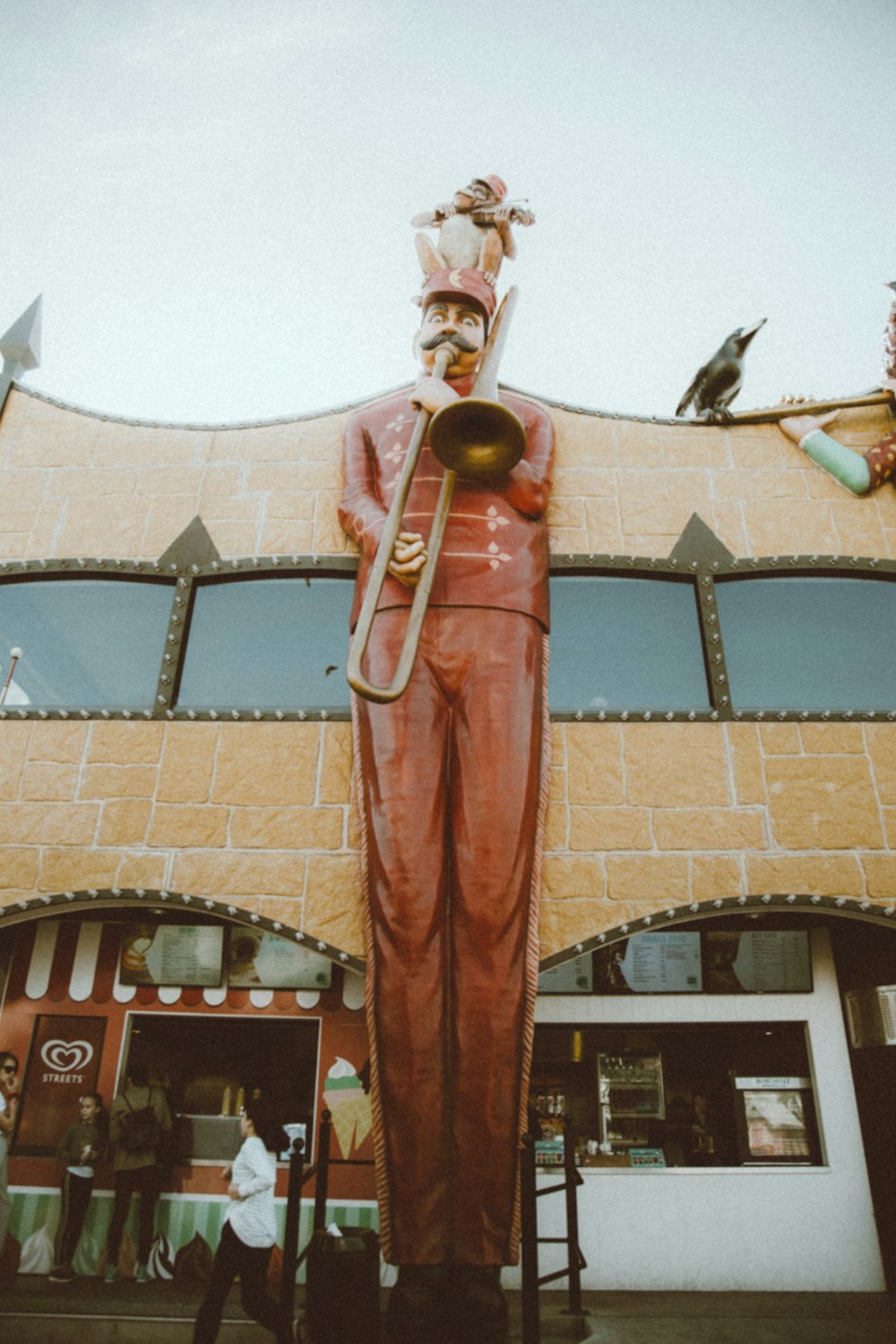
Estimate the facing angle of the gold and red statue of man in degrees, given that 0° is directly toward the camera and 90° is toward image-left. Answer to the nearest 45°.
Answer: approximately 0°

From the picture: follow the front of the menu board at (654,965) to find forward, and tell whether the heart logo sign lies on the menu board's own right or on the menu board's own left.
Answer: on the menu board's own right

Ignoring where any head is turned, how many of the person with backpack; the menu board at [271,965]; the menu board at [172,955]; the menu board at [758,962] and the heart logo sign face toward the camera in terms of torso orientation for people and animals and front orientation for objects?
4

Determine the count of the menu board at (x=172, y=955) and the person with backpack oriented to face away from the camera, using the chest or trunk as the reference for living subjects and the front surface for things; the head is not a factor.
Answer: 1

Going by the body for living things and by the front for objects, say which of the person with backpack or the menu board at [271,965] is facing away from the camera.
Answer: the person with backpack

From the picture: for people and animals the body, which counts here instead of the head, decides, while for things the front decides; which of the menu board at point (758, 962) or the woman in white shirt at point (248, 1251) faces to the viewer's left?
the woman in white shirt

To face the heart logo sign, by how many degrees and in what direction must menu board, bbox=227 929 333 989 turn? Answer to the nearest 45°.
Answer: approximately 90° to its right

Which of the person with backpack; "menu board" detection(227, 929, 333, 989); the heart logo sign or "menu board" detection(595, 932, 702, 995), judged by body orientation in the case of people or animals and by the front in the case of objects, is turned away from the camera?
the person with backpack

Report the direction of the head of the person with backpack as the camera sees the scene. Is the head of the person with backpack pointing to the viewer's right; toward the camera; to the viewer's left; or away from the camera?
away from the camera

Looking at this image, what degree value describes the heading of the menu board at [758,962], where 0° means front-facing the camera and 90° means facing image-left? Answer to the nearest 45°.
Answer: approximately 0°

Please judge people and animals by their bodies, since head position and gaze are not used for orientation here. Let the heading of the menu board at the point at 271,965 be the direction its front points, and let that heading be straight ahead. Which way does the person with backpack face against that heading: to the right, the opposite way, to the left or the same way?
the opposite way
